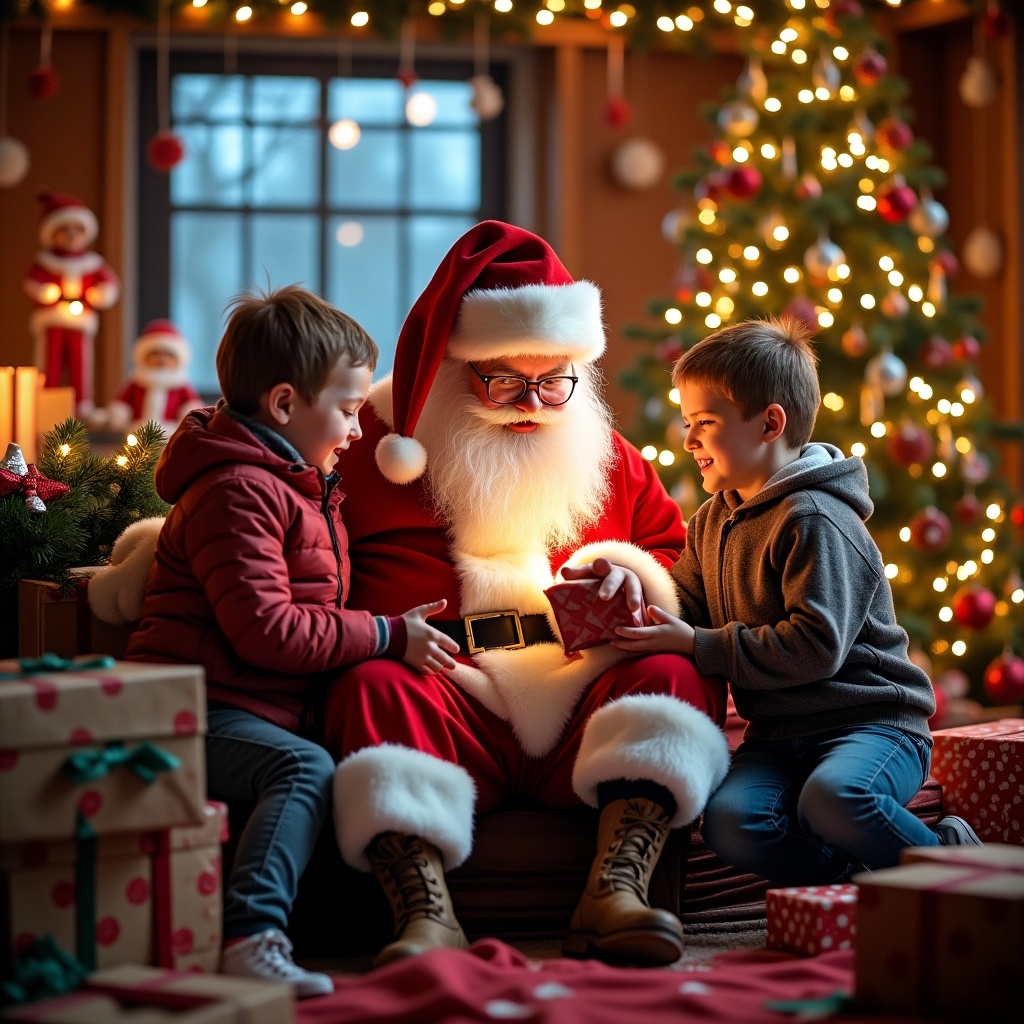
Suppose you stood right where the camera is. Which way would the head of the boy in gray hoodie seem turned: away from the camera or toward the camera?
toward the camera

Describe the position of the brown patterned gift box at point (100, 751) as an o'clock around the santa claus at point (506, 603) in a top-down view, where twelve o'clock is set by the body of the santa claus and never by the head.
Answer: The brown patterned gift box is roughly at 1 o'clock from the santa claus.

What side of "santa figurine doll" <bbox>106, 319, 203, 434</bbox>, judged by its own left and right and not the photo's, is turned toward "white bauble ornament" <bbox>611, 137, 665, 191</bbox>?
left

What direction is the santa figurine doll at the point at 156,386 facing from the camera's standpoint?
toward the camera

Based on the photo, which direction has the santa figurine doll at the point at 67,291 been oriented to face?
toward the camera

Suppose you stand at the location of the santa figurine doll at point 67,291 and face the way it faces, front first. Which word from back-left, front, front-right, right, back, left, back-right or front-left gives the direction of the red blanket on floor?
front

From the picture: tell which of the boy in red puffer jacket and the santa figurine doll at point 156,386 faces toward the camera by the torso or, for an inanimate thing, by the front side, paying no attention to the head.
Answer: the santa figurine doll

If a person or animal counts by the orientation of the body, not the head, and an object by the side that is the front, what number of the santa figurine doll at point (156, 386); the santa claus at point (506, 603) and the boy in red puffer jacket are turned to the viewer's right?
1

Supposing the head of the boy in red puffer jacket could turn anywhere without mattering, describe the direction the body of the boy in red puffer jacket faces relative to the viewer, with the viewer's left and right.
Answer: facing to the right of the viewer

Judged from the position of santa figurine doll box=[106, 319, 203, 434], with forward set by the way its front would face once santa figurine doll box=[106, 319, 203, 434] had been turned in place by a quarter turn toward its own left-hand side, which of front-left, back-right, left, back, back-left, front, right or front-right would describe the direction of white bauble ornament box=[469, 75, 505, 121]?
front

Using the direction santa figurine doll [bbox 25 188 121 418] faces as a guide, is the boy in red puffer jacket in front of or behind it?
in front

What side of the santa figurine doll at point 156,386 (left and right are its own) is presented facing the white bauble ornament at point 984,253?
left
